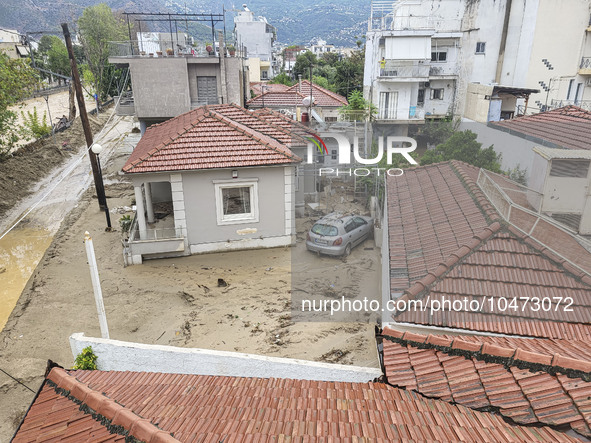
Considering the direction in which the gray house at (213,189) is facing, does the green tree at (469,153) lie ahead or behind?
behind

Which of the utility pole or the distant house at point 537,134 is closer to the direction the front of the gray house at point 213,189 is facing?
the utility pole

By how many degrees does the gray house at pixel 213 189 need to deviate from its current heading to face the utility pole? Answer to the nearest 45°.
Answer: approximately 45° to its right
